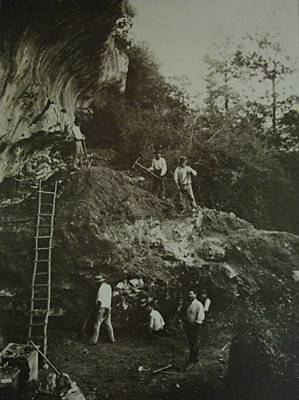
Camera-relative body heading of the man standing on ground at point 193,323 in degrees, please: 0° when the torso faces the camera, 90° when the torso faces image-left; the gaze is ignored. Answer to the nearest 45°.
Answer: approximately 45°

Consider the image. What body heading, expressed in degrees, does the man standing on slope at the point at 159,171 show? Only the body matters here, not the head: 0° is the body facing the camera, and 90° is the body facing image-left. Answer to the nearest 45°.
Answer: approximately 45°
